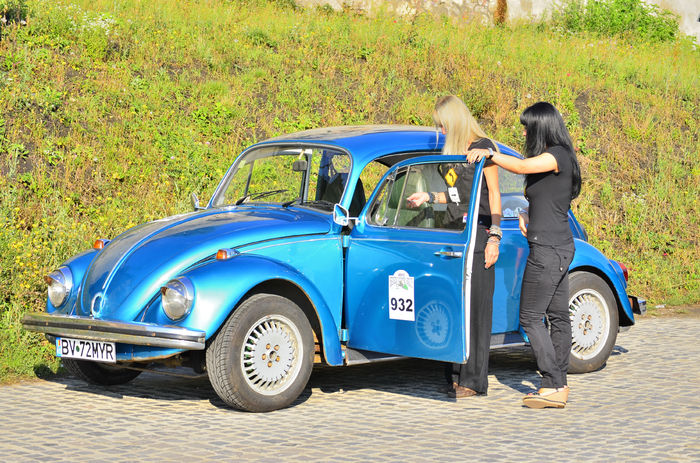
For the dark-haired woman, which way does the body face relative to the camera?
to the viewer's left

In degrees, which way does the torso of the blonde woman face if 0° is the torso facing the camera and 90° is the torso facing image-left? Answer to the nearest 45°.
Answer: approximately 90°

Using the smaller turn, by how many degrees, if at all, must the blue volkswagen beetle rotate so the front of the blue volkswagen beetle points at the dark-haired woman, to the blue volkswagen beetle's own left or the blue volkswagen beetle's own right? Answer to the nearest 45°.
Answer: approximately 135° to the blue volkswagen beetle's own left

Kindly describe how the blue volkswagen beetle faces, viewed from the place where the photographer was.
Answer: facing the viewer and to the left of the viewer

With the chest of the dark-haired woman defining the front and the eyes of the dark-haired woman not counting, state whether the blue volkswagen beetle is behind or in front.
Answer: in front

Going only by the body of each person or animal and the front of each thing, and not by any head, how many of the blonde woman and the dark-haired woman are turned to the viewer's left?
2
